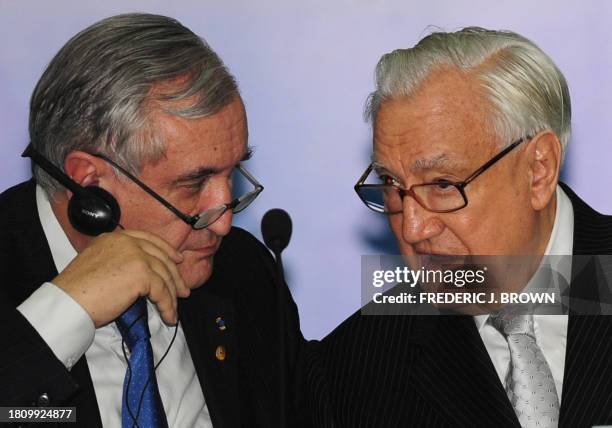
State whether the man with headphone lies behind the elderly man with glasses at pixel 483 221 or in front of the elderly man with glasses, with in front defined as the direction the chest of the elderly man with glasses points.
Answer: in front

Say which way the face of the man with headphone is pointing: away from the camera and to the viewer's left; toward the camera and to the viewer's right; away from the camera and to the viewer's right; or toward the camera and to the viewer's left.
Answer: toward the camera and to the viewer's right

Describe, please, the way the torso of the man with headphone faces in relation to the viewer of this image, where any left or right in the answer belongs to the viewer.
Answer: facing the viewer and to the right of the viewer

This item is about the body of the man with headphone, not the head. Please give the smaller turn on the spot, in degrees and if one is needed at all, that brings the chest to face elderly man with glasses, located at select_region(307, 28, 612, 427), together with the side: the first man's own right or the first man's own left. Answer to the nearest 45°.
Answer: approximately 45° to the first man's own left

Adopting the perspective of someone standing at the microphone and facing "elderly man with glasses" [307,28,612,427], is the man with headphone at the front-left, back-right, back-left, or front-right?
back-left

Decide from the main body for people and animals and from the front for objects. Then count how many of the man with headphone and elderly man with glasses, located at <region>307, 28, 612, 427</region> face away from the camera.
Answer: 0

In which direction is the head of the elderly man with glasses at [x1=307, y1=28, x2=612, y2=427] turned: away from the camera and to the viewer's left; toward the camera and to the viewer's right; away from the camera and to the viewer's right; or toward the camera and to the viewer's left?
toward the camera and to the viewer's left

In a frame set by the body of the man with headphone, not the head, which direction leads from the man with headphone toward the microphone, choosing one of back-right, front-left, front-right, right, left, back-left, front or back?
front
